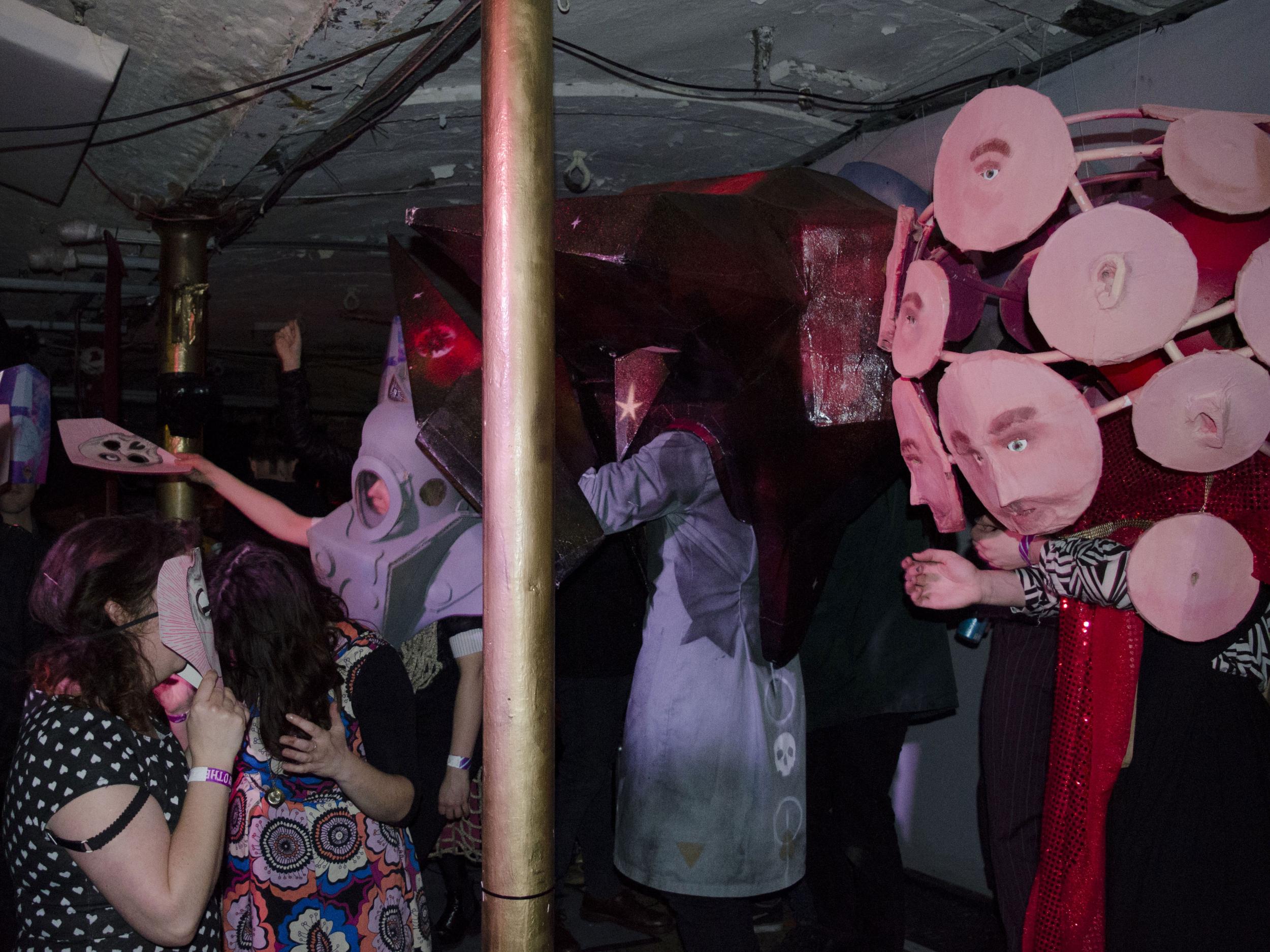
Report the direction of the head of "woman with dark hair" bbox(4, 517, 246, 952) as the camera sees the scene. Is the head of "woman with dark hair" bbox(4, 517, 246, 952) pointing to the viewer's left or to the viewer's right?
to the viewer's right

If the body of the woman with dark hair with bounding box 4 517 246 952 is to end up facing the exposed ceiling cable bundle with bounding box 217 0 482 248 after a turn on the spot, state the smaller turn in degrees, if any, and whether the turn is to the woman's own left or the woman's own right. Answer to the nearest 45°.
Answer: approximately 45° to the woman's own left

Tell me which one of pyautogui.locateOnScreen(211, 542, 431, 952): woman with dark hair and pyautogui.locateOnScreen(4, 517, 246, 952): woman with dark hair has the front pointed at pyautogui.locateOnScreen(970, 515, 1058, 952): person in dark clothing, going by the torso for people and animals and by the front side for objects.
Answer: pyautogui.locateOnScreen(4, 517, 246, 952): woman with dark hair

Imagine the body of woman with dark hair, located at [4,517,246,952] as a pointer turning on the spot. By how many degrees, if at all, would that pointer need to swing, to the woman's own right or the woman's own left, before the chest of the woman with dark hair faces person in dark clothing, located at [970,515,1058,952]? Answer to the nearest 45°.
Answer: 0° — they already face them
